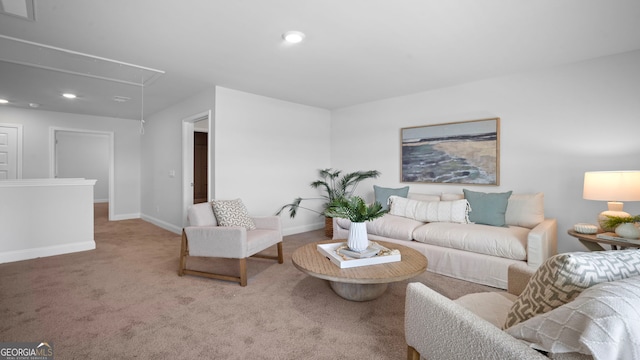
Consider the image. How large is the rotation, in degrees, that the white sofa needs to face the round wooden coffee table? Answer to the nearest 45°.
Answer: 0° — it already faces it

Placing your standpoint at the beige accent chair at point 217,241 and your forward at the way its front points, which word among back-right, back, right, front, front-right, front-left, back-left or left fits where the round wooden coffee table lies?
front

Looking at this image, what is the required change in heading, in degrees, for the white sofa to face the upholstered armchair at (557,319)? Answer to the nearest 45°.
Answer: approximately 45° to its left

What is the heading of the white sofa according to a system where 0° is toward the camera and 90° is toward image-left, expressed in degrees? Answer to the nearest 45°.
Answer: approximately 45°

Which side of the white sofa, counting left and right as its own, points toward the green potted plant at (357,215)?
front

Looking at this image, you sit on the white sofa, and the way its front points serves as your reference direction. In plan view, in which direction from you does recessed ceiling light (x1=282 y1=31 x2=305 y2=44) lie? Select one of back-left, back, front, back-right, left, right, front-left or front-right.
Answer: front

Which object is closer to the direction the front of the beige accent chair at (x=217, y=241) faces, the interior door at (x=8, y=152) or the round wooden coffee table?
the round wooden coffee table

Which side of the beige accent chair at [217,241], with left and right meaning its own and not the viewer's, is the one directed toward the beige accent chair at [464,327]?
front

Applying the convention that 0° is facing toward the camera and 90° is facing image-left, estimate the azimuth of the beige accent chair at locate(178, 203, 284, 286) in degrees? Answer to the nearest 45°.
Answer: approximately 315°

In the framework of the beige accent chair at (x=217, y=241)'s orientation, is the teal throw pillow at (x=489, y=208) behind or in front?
in front

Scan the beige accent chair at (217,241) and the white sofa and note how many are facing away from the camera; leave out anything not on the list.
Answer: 0

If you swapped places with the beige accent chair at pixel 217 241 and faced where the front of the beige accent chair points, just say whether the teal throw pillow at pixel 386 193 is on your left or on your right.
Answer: on your left

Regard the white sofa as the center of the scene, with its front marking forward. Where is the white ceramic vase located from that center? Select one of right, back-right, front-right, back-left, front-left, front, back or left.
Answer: front

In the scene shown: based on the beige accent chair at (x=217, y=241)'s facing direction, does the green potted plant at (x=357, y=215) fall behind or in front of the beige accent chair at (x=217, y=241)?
in front
